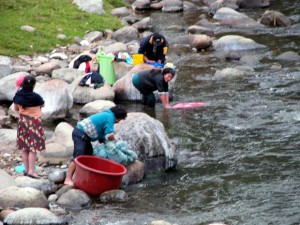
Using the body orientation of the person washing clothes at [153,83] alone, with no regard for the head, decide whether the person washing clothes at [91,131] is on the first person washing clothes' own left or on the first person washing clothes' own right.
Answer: on the first person washing clothes' own right

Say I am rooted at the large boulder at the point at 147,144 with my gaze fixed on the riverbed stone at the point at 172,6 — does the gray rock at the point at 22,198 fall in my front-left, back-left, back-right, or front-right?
back-left

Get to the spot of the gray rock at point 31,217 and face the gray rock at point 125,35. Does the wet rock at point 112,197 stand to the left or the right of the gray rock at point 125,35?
right

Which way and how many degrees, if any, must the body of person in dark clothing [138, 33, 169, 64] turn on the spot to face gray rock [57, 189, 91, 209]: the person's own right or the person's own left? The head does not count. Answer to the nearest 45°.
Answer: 0° — they already face it

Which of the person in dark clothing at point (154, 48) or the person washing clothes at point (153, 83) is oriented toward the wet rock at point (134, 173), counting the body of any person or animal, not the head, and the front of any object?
the person in dark clothing

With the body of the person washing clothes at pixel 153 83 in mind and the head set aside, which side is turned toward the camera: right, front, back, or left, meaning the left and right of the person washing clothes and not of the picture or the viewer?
right

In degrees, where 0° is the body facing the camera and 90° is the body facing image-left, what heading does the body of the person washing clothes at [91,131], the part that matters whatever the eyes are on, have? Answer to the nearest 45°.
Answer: approximately 270°

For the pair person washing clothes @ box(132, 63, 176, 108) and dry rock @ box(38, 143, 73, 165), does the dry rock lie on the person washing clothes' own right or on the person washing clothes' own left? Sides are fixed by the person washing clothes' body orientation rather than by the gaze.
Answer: on the person washing clothes' own right

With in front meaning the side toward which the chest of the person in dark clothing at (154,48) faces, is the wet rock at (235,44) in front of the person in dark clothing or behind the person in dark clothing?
behind

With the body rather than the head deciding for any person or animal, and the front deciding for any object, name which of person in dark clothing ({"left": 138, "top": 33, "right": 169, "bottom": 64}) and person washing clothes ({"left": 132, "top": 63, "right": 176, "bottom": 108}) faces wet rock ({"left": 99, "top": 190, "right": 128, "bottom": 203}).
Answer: the person in dark clothing

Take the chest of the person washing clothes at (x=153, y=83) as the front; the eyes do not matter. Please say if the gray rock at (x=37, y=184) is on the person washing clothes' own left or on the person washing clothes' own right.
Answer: on the person washing clothes' own right

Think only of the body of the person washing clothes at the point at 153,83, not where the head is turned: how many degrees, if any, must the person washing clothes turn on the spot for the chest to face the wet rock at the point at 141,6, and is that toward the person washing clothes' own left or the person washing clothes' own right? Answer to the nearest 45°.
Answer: approximately 90° to the person washing clothes' own left
